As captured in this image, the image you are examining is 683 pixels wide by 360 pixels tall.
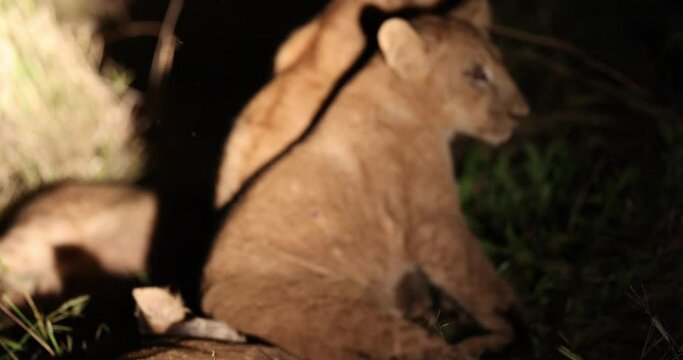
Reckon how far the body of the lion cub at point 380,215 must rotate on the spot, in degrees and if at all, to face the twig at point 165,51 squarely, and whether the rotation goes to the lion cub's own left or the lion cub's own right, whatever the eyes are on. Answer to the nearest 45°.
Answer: approximately 135° to the lion cub's own left

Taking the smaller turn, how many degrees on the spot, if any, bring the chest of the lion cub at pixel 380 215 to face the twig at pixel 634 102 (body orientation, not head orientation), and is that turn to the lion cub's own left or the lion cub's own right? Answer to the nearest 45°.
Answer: approximately 45° to the lion cub's own left

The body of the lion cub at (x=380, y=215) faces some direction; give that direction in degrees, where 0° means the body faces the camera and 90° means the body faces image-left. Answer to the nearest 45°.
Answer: approximately 270°

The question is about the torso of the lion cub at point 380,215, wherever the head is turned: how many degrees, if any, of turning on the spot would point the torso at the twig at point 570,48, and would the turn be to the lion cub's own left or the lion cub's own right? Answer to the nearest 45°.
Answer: approximately 45° to the lion cub's own left
